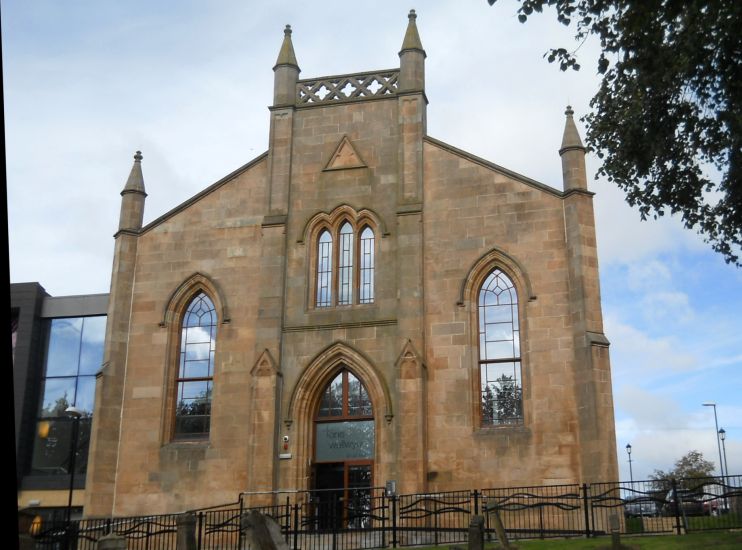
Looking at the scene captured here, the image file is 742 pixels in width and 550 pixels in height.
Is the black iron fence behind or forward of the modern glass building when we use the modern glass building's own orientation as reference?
forward

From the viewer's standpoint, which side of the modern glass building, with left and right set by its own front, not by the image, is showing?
front

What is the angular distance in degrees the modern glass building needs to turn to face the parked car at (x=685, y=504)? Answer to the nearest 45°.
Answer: approximately 45° to its left

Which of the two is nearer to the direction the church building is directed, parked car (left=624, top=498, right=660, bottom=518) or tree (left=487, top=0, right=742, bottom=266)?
the tree

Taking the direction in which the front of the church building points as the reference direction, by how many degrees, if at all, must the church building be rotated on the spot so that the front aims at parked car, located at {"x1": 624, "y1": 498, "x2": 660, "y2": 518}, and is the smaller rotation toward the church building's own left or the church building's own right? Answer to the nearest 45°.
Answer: approximately 90° to the church building's own left

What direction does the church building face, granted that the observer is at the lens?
facing the viewer

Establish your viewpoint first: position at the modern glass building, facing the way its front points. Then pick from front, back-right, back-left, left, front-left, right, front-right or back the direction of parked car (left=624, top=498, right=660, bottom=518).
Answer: front-left

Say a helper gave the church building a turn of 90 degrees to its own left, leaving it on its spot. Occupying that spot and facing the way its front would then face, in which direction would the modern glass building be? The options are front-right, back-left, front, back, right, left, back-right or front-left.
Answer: back-left
